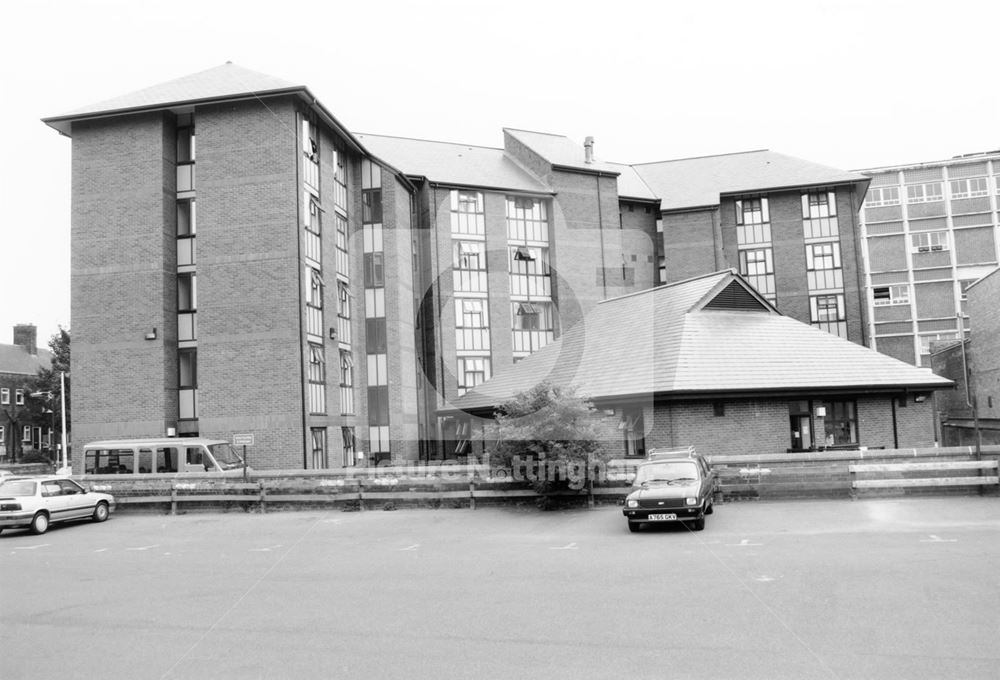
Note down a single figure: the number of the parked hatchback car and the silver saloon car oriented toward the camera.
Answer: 1

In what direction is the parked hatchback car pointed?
toward the camera

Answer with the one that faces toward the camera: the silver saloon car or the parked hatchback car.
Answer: the parked hatchback car

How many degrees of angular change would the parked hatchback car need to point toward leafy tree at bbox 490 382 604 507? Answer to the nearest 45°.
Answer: approximately 135° to its right

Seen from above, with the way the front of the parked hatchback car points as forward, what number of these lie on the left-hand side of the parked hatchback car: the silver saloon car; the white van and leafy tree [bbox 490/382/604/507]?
0

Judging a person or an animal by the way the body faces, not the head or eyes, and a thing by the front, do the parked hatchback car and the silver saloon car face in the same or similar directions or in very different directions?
very different directions

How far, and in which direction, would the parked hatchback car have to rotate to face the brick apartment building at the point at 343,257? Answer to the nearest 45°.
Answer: approximately 135° to its right

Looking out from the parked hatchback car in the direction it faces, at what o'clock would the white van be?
The white van is roughly at 4 o'clock from the parked hatchback car.

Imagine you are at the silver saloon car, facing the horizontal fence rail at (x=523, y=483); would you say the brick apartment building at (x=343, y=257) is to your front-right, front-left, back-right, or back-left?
front-left

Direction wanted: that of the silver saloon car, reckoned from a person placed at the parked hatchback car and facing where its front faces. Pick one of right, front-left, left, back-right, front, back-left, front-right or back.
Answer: right
